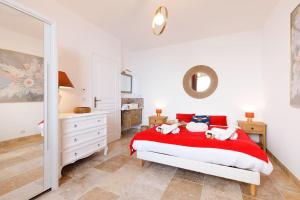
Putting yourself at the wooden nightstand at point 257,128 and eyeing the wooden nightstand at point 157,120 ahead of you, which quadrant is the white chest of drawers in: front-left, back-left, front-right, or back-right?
front-left

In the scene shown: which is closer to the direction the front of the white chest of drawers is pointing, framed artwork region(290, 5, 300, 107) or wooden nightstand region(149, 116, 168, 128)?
the framed artwork

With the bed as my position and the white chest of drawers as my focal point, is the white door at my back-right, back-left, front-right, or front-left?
front-right

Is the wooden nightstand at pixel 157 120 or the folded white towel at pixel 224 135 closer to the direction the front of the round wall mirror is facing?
the folded white towel

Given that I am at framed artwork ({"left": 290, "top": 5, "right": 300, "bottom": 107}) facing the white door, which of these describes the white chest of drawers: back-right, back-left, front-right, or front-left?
front-left

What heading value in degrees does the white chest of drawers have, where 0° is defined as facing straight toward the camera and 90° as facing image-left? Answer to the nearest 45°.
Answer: approximately 315°

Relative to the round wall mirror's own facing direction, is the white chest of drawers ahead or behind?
ahead

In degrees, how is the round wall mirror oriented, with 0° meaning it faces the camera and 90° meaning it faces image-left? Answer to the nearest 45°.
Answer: approximately 0°

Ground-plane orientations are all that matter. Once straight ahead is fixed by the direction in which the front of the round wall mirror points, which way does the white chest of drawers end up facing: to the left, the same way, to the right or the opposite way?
to the left

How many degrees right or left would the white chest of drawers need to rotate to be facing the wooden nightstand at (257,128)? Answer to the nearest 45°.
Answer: approximately 45° to its left

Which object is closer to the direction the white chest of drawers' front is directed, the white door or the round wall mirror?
the round wall mirror

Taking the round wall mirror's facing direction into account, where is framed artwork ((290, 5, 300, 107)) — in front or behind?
in front

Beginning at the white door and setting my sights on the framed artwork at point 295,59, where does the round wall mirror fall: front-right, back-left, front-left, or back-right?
front-left

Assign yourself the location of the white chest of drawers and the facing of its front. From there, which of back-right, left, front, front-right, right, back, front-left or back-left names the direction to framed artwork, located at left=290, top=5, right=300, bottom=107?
front

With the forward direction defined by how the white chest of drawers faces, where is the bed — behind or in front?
in front

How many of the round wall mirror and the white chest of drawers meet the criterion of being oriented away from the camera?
0
